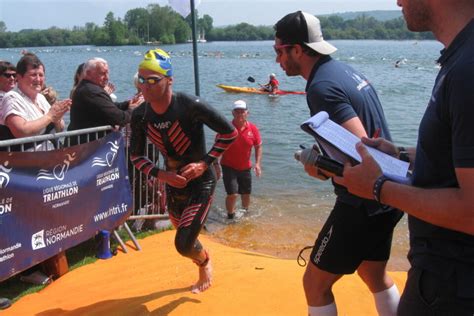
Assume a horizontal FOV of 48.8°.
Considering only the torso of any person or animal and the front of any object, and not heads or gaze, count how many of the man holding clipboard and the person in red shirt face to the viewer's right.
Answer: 0

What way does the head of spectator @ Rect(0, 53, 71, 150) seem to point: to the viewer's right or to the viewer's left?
to the viewer's right

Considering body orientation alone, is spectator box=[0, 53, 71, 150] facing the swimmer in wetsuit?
yes

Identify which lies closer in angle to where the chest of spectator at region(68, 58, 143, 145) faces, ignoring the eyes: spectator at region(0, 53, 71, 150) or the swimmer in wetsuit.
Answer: the swimmer in wetsuit

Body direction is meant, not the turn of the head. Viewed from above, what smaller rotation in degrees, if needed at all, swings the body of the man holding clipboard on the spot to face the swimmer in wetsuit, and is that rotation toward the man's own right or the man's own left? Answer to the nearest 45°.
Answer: approximately 45° to the man's own right

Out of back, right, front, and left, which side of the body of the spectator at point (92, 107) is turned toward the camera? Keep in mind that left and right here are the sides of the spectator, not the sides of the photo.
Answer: right

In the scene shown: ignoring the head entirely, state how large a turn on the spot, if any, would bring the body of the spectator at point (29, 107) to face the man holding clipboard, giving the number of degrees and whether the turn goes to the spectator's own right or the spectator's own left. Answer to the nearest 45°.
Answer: approximately 45° to the spectator's own right

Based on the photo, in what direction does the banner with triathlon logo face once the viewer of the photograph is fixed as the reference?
facing the viewer and to the right of the viewer

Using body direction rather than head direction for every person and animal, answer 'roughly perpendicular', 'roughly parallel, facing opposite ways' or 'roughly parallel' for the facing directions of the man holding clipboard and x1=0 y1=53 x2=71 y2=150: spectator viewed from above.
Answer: roughly parallel, facing opposite ways

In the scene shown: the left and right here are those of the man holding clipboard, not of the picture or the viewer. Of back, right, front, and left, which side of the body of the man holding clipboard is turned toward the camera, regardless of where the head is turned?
left

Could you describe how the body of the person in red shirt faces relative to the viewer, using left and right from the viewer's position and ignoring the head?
facing the viewer

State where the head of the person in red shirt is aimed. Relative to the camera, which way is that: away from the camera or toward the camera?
toward the camera

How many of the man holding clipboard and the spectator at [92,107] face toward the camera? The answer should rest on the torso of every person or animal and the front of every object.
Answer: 0

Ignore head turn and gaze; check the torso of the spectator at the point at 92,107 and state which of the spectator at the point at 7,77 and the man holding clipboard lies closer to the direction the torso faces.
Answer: the man holding clipboard

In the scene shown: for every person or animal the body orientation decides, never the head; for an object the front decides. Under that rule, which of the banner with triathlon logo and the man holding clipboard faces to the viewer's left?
the man holding clipboard
